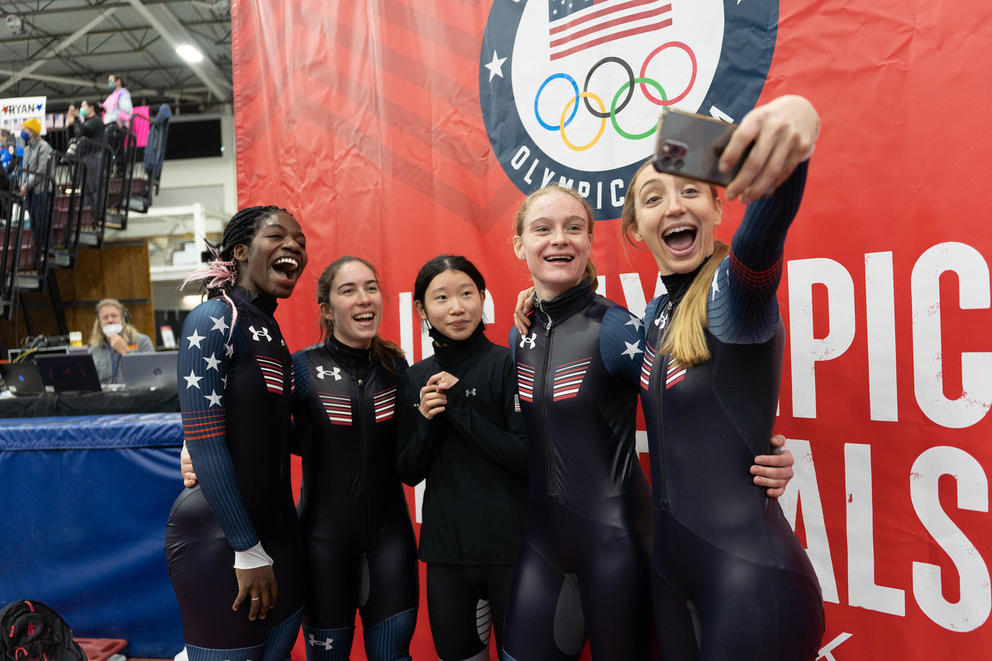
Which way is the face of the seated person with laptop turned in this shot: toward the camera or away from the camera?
toward the camera

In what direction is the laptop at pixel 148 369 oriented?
away from the camera

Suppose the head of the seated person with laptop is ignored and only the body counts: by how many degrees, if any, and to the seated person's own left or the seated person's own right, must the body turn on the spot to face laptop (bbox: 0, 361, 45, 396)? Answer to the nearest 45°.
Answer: approximately 45° to the seated person's own right

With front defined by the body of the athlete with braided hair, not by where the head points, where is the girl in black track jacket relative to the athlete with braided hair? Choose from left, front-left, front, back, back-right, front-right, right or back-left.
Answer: front-left

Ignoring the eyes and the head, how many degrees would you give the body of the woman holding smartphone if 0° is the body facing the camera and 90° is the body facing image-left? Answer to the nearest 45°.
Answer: approximately 45°

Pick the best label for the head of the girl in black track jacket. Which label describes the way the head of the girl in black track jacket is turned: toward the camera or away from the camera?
toward the camera

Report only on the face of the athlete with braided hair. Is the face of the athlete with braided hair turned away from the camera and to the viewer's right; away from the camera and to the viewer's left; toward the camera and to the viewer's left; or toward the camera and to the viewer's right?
toward the camera and to the viewer's right

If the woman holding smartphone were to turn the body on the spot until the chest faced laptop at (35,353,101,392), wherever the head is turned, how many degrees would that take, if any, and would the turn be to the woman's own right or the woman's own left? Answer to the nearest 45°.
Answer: approximately 90° to the woman's own right

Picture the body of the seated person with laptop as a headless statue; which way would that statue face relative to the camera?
toward the camera
